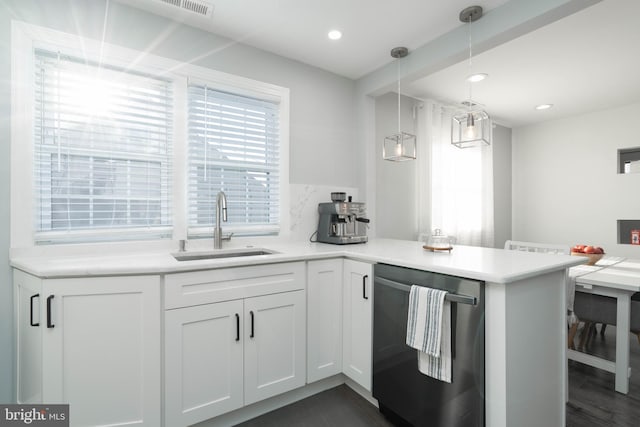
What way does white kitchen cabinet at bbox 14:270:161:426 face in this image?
toward the camera

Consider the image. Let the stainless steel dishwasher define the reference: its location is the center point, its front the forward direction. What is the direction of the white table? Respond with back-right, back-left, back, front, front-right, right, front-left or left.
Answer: back

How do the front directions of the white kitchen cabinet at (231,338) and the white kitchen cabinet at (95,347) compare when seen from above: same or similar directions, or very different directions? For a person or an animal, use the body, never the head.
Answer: same or similar directions

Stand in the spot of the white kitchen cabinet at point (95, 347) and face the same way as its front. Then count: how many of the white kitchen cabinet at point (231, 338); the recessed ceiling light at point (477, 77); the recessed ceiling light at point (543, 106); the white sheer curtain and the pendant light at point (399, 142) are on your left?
5

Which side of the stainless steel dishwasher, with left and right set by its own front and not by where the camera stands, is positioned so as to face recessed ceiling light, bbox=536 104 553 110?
back

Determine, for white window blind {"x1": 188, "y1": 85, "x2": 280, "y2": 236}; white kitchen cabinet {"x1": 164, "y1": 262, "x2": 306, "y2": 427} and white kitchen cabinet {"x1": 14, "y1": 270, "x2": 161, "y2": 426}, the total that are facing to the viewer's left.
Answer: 0

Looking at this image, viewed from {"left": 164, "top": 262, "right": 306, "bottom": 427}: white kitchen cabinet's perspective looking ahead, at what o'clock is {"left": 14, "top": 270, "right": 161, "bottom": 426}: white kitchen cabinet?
{"left": 14, "top": 270, "right": 161, "bottom": 426}: white kitchen cabinet is roughly at 4 o'clock from {"left": 164, "top": 262, "right": 306, "bottom": 427}: white kitchen cabinet.

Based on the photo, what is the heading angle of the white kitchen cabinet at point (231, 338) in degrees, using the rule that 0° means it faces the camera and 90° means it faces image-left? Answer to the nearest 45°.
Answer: approximately 315°

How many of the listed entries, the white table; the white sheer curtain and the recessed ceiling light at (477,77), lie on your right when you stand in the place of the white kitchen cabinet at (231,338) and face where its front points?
0

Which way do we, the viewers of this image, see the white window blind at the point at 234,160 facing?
facing the viewer and to the right of the viewer

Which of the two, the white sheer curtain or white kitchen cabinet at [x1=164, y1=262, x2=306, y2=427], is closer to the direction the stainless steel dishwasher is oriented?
the white kitchen cabinet

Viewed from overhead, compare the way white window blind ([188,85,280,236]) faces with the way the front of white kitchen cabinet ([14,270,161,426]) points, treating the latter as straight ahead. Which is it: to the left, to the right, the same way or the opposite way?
the same way

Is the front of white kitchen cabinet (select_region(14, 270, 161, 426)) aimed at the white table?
no

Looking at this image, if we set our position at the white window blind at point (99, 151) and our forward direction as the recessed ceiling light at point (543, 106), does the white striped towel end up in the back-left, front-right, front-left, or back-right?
front-right
